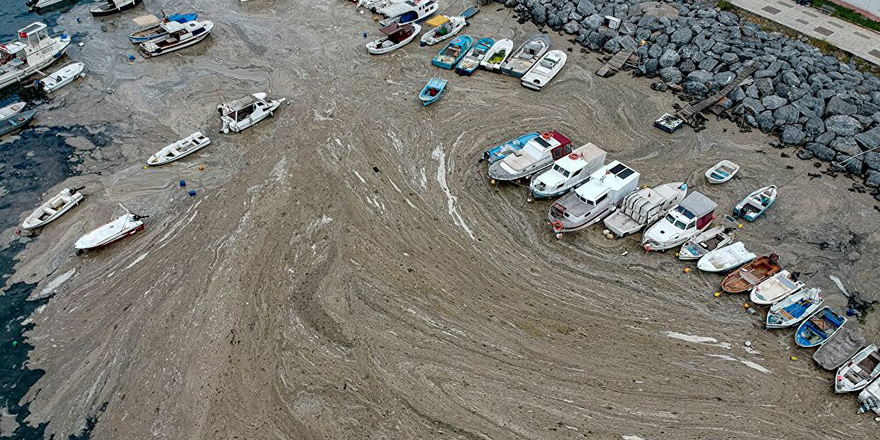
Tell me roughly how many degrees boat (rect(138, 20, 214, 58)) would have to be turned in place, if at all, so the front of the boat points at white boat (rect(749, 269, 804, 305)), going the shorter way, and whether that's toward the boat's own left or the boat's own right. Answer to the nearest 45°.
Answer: approximately 90° to the boat's own right

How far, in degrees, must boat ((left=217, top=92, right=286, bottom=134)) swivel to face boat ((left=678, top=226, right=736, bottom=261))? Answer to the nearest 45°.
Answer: approximately 90° to its right

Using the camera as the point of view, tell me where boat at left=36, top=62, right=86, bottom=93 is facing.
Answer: facing away from the viewer and to the right of the viewer

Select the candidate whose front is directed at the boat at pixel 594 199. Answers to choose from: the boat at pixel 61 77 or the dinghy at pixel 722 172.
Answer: the dinghy

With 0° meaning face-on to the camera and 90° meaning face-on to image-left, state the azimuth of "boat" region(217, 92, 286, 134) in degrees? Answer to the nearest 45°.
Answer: approximately 225°

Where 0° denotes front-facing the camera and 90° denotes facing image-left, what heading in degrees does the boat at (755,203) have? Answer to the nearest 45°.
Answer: approximately 225°
